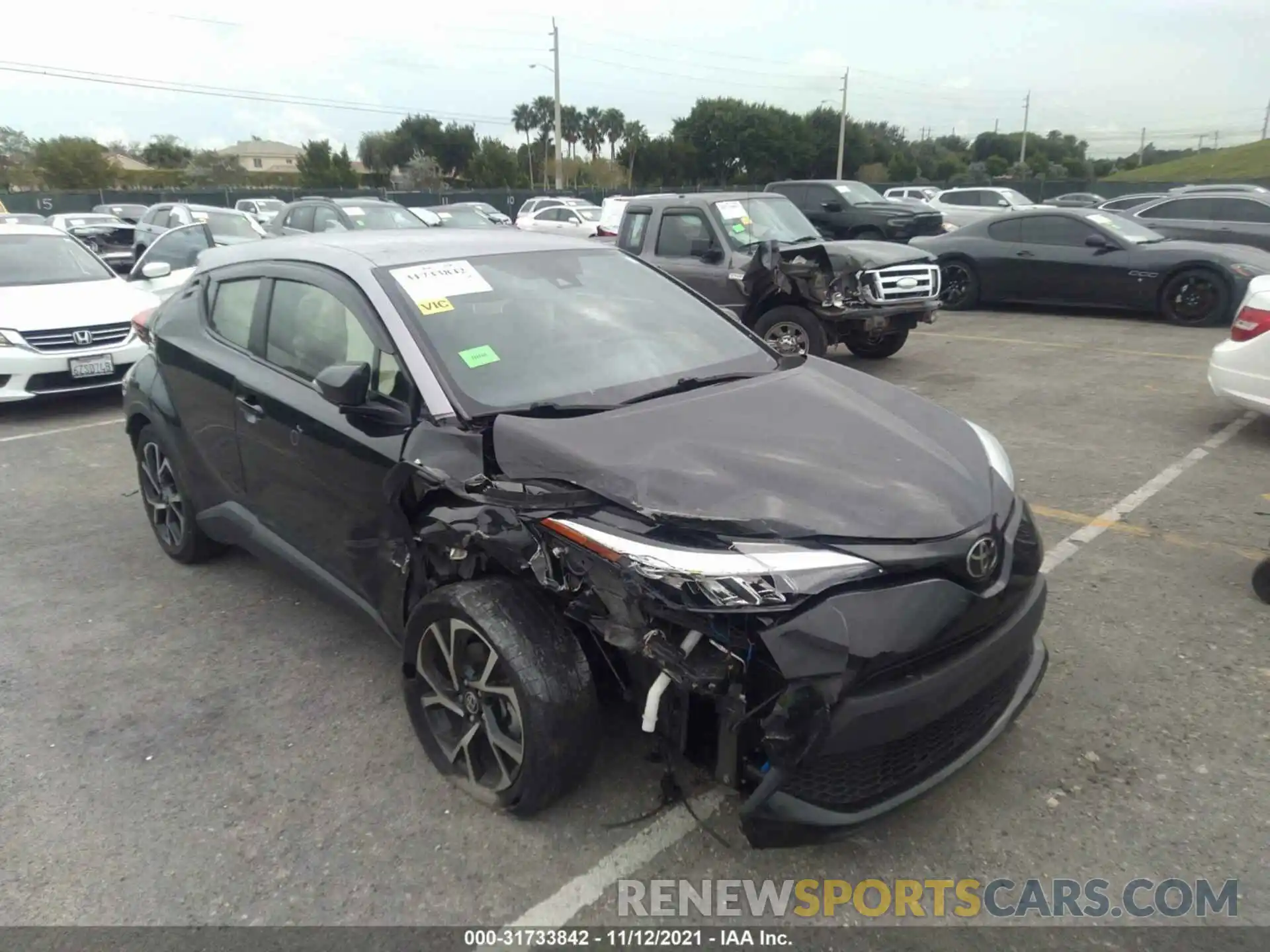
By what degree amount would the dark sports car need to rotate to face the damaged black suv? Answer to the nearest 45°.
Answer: approximately 90° to its right

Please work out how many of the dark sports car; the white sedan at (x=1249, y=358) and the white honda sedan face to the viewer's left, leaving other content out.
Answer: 0

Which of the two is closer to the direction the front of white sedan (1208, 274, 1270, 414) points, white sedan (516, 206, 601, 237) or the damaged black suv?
the white sedan

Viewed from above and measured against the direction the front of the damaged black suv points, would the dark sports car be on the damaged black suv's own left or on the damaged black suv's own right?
on the damaged black suv's own left

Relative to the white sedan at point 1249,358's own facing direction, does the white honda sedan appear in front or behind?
behind

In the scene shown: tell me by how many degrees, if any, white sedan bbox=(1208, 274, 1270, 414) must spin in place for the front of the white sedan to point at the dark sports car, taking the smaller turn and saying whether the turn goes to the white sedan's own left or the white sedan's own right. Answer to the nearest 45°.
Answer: approximately 45° to the white sedan's own left

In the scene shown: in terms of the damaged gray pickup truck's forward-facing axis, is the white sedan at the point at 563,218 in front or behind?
behind

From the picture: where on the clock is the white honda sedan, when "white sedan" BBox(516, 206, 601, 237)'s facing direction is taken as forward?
The white honda sedan is roughly at 2 o'clock from the white sedan.

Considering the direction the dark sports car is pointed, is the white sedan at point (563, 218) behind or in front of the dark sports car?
behind

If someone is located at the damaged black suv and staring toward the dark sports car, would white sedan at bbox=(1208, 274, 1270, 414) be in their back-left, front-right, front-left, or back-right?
front-right

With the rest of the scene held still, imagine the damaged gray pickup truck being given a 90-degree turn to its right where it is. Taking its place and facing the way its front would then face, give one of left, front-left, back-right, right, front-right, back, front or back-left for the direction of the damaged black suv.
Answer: front-left

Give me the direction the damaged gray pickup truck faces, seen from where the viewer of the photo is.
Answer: facing the viewer and to the right of the viewer

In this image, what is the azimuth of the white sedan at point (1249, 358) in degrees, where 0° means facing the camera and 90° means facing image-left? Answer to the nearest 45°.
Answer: approximately 225°

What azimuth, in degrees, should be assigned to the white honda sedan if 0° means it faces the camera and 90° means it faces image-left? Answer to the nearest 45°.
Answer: approximately 315°
